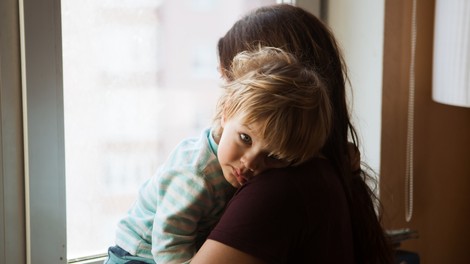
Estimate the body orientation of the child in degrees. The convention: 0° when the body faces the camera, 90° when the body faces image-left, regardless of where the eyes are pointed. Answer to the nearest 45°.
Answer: approximately 270°
